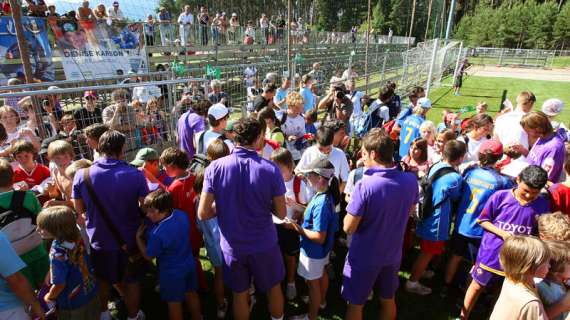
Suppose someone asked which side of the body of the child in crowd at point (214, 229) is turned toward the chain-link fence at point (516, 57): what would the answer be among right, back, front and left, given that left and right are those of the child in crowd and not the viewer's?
front

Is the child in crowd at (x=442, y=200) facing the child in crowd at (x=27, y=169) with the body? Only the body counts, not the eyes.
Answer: no

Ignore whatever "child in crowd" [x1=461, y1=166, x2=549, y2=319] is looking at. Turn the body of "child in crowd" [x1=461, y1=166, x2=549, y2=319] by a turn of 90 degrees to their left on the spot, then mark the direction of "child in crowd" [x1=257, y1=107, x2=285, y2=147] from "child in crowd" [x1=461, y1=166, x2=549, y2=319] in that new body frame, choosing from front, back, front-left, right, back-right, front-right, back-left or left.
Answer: back-left

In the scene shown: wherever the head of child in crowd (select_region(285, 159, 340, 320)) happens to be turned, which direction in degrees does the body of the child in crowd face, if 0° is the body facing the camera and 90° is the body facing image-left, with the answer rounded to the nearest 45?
approximately 90°

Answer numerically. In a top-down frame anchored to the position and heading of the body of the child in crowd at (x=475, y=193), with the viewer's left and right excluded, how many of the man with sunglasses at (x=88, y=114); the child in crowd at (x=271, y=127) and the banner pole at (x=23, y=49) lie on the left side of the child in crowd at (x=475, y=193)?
3

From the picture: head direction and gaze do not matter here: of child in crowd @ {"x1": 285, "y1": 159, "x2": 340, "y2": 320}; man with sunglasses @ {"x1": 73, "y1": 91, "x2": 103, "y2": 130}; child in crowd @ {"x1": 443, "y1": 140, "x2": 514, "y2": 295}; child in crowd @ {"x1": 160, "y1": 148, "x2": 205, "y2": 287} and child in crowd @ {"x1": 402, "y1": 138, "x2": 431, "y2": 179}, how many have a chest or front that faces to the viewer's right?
0

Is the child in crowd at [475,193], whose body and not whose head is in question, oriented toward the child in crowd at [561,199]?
no

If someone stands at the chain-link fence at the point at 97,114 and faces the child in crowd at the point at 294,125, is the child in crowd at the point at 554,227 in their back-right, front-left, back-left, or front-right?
front-right

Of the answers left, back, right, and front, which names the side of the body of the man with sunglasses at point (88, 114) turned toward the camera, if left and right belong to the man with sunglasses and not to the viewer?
front

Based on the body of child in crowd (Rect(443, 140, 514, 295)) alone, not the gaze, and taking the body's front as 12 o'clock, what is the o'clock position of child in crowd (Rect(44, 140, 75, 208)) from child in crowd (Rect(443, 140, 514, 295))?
child in crowd (Rect(44, 140, 75, 208)) is roughly at 8 o'clock from child in crowd (Rect(443, 140, 514, 295)).

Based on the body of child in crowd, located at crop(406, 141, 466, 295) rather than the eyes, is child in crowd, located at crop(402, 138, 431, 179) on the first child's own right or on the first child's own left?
on the first child's own left

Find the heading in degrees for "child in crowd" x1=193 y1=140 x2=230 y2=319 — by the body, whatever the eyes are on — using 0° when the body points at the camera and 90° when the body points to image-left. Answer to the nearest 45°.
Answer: approximately 225°

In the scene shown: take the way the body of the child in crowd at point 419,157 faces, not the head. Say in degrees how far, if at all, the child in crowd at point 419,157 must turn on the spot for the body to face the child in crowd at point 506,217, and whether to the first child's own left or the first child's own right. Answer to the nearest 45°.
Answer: approximately 90° to the first child's own left
